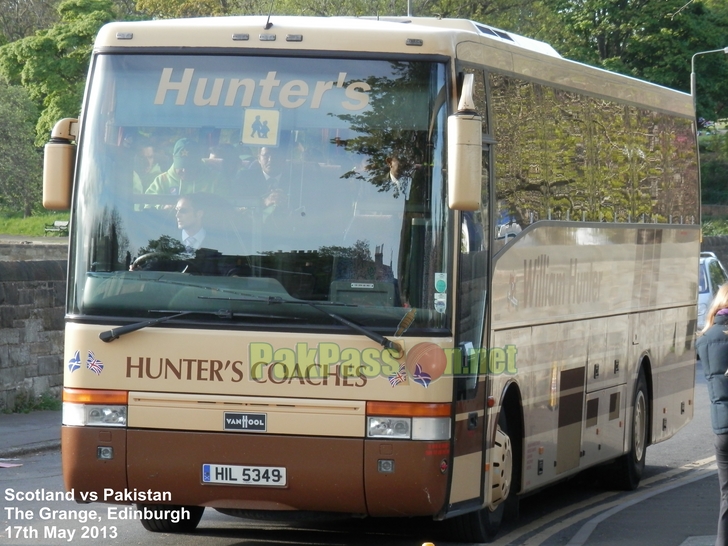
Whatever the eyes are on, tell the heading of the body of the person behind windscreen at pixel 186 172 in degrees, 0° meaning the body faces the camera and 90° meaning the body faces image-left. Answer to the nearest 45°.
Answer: approximately 0°
